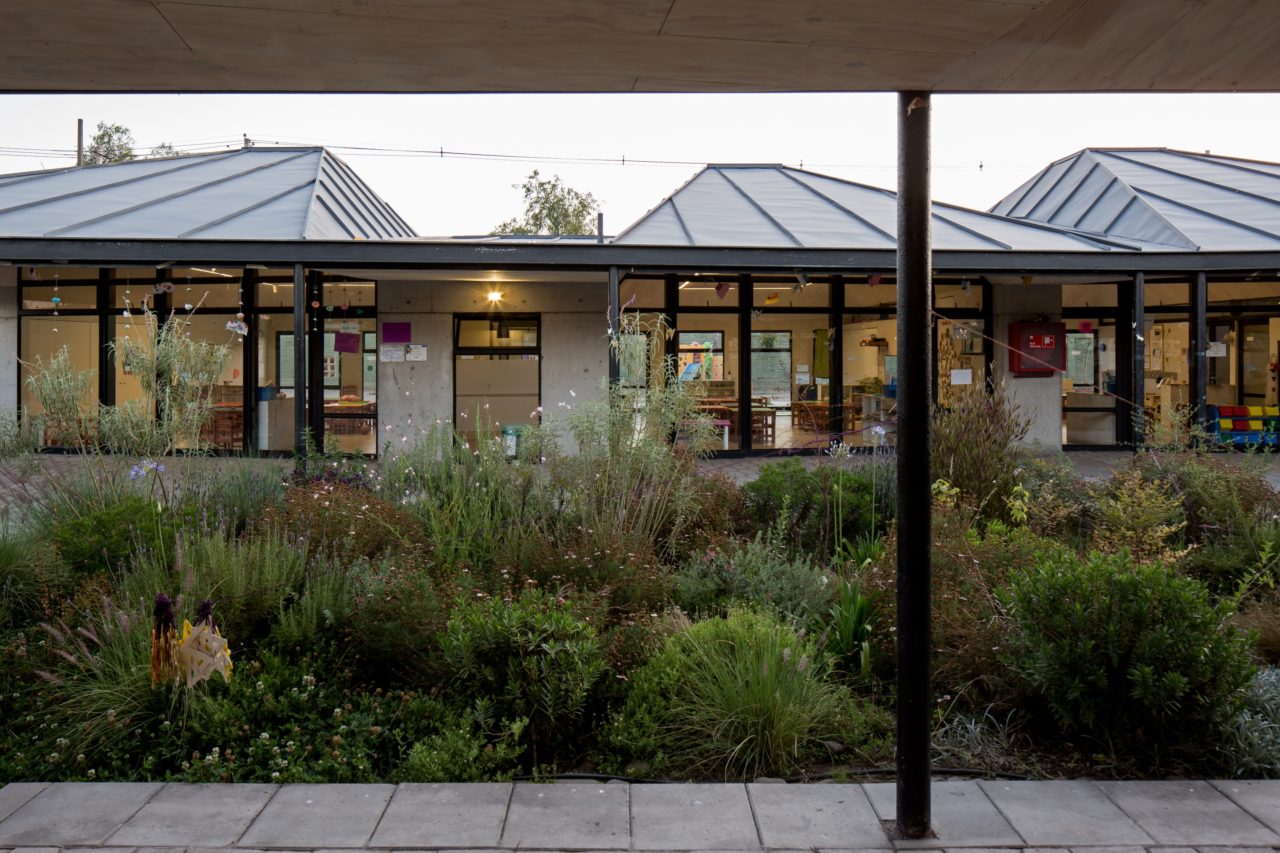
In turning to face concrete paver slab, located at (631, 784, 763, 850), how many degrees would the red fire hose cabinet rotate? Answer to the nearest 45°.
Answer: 0° — it already faces it

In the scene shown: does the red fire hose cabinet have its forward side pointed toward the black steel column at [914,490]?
yes

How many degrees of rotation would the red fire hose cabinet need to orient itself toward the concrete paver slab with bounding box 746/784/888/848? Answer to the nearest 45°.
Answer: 0° — it already faces it

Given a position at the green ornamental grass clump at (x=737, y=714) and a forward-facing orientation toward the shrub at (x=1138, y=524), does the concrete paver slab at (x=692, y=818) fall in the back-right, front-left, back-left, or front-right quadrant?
back-right

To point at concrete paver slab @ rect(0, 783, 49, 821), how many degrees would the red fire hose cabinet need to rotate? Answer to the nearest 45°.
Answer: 0° — it already faces it

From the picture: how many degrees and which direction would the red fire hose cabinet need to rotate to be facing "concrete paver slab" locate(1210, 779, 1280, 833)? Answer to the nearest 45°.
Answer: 0° — it already faces it

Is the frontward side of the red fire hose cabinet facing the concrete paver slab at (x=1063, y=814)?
yes

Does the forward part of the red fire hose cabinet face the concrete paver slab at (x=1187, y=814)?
yes

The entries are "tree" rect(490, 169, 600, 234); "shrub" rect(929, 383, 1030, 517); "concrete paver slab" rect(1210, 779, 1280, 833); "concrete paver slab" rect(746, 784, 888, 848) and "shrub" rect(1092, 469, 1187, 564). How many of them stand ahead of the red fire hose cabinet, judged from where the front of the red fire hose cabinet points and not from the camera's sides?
4

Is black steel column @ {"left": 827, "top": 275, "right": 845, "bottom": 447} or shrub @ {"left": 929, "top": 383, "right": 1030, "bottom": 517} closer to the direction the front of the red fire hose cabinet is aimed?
the shrub

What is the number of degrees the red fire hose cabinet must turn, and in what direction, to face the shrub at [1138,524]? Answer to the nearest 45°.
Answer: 0° — it already faces it

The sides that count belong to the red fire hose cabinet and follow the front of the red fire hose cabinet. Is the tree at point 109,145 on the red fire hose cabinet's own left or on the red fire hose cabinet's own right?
on the red fire hose cabinet's own right
